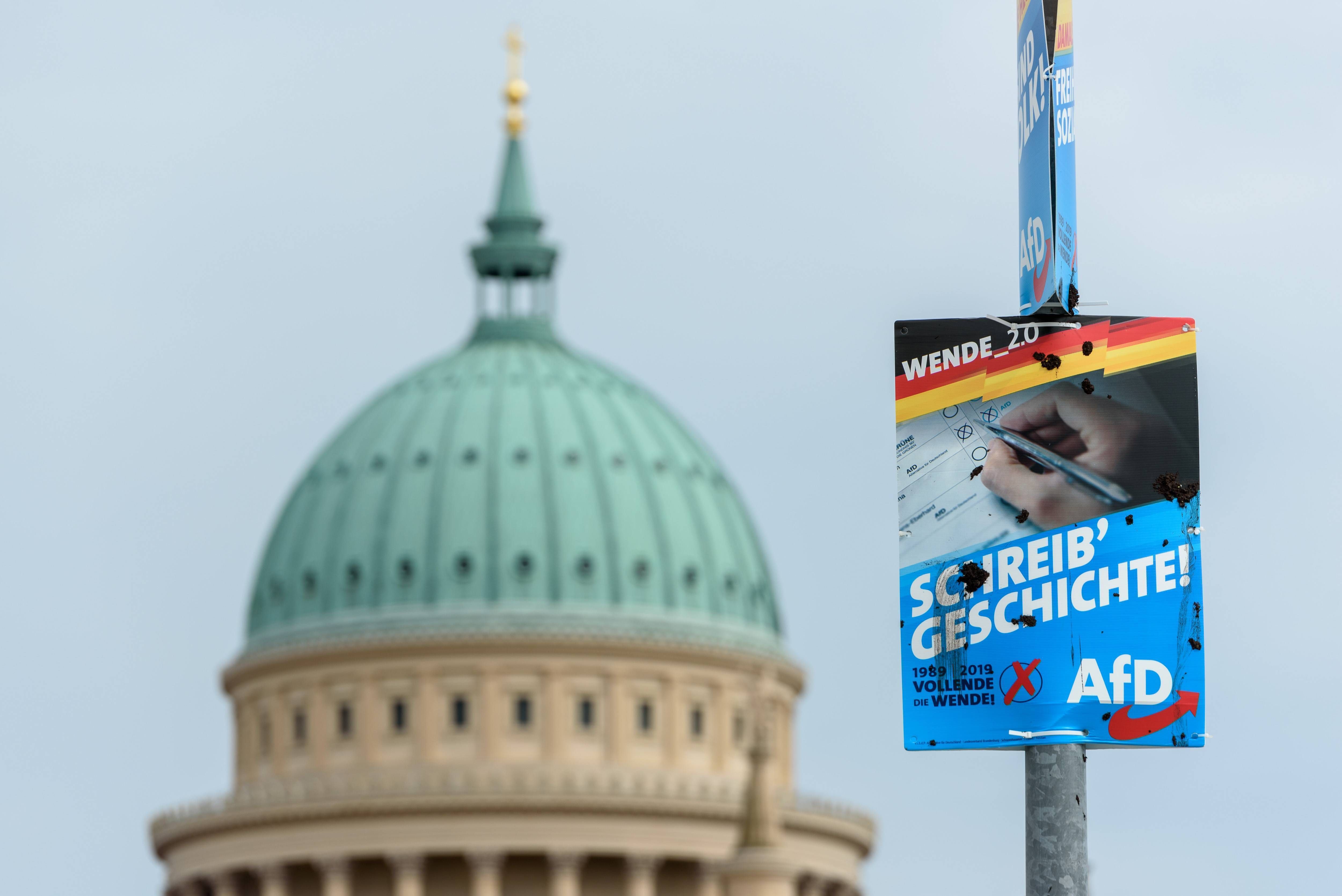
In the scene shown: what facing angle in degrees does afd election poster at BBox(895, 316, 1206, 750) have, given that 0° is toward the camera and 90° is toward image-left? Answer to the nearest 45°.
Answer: approximately 0°
